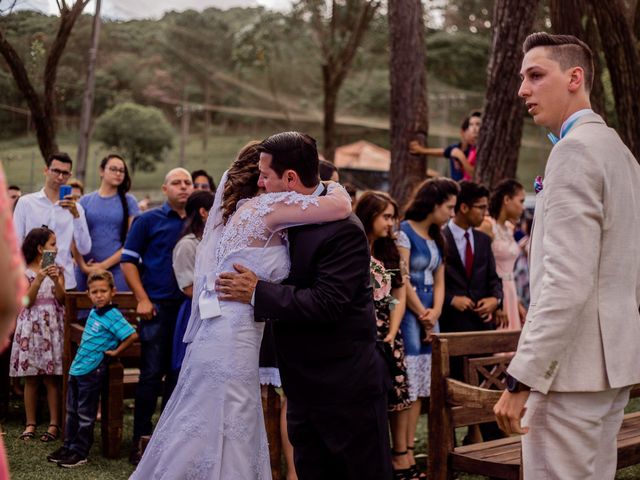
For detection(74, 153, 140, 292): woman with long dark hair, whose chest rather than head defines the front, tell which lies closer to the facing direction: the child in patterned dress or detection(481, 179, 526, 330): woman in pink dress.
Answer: the child in patterned dress

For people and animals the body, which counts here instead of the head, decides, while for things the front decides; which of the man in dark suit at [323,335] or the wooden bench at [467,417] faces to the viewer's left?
the man in dark suit

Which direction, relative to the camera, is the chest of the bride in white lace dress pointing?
to the viewer's right

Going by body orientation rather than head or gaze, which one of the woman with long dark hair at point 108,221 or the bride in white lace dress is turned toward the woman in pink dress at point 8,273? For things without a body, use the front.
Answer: the woman with long dark hair

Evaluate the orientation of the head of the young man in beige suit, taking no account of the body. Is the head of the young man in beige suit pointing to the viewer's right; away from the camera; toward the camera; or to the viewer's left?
to the viewer's left

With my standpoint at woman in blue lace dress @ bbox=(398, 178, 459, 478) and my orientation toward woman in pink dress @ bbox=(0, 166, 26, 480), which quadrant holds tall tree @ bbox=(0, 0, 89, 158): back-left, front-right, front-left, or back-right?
back-right

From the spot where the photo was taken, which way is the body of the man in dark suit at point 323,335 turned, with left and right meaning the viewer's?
facing to the left of the viewer

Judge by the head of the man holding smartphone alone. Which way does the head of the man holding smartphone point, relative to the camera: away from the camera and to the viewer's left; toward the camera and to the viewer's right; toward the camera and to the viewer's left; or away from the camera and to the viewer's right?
toward the camera and to the viewer's right

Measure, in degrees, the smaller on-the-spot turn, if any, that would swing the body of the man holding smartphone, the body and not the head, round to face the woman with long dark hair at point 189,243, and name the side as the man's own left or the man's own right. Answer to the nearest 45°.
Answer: approximately 45° to the man's own left

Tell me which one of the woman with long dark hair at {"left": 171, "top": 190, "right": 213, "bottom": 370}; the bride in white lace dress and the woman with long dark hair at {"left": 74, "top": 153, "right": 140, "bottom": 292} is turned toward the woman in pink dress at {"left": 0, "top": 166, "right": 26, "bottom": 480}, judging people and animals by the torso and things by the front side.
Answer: the woman with long dark hair at {"left": 74, "top": 153, "right": 140, "bottom": 292}

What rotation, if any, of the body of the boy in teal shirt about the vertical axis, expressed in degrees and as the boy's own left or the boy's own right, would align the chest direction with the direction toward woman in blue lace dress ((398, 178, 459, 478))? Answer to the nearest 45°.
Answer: approximately 135° to the boy's own left

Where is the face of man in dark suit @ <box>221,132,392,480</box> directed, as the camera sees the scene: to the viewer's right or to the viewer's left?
to the viewer's left
